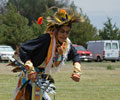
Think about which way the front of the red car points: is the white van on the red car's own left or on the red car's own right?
on the red car's own left
